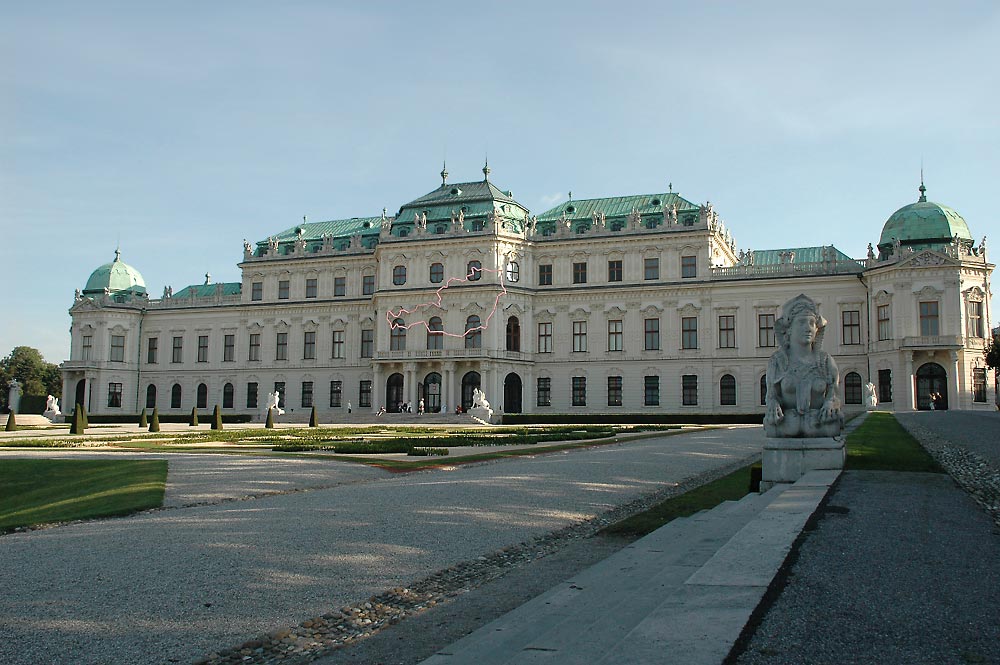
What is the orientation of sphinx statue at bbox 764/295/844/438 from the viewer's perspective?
toward the camera
